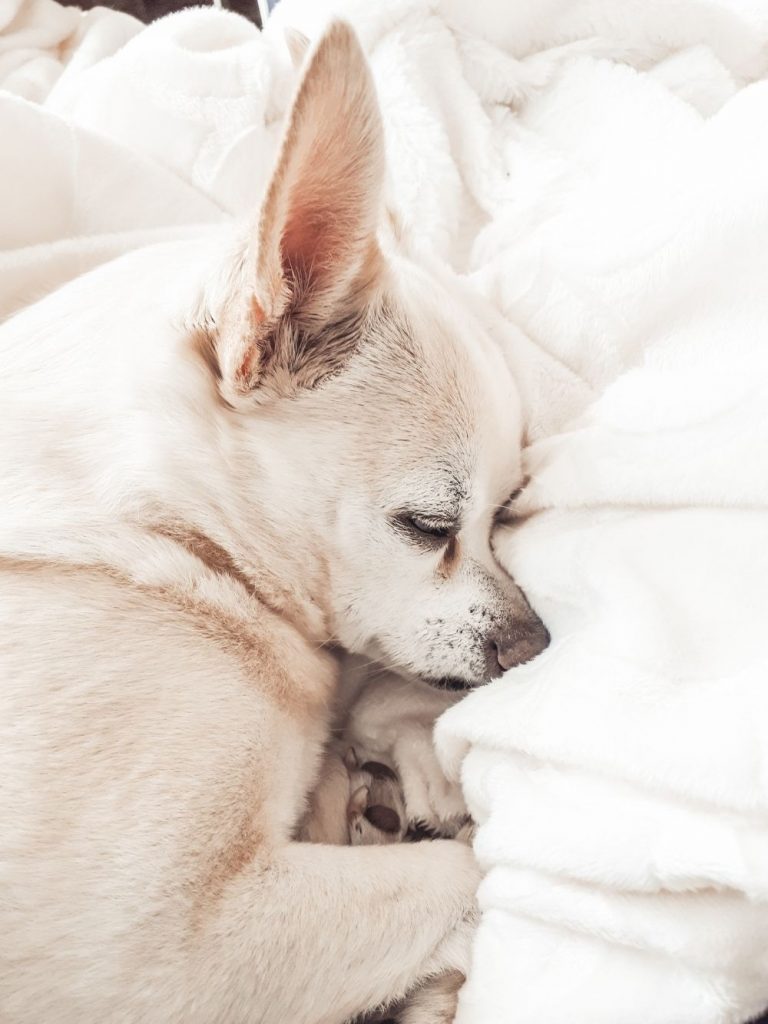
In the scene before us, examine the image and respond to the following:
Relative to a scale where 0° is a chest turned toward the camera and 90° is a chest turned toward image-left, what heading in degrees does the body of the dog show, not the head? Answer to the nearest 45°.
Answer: approximately 270°
